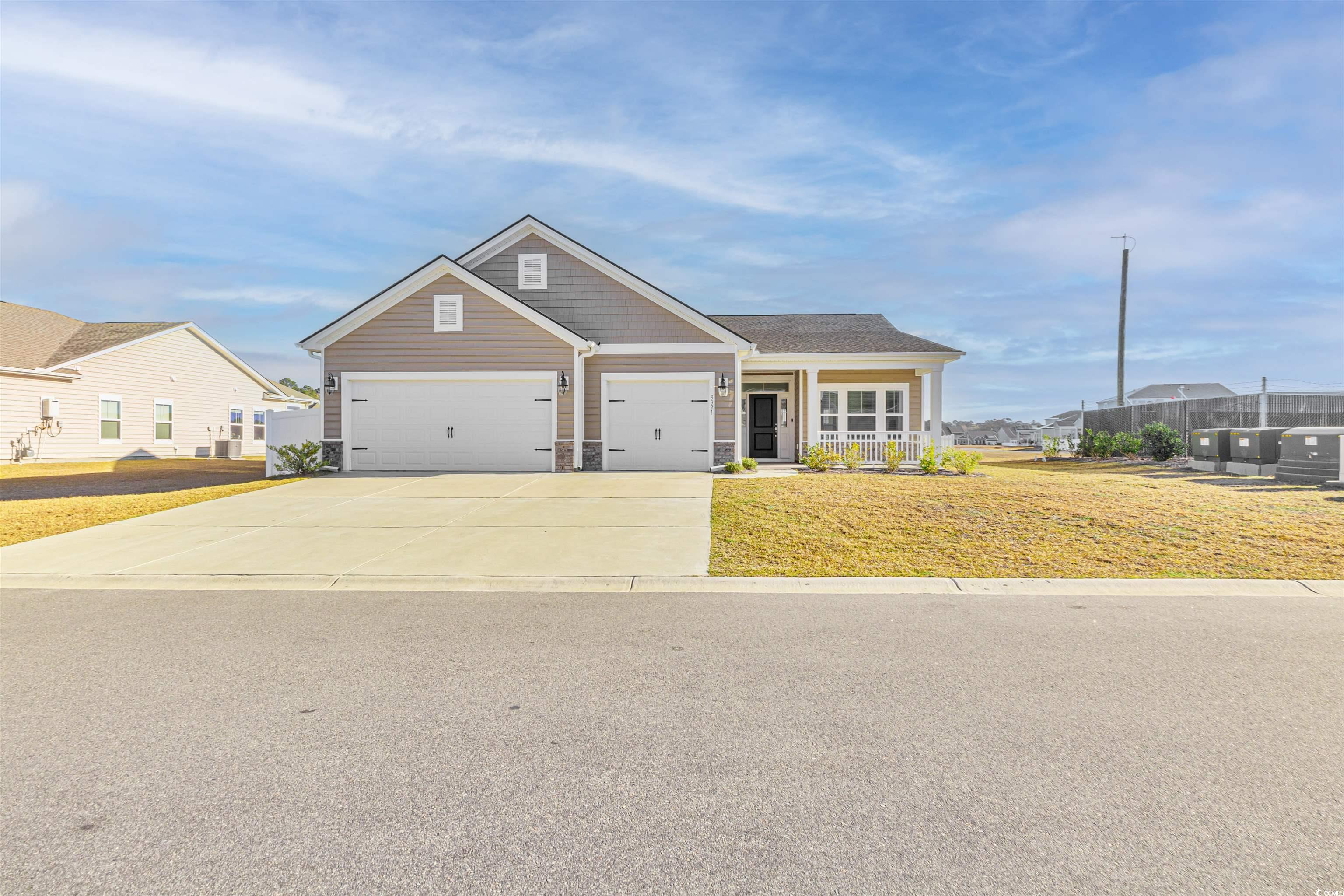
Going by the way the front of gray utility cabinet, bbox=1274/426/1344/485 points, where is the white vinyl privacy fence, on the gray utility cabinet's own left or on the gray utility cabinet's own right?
on the gray utility cabinet's own right

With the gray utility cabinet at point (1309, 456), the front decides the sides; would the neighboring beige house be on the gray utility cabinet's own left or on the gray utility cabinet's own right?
on the gray utility cabinet's own right

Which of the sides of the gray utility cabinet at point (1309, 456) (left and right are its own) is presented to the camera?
front

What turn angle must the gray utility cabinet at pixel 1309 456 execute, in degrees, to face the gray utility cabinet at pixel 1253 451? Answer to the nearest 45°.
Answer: approximately 135° to its right

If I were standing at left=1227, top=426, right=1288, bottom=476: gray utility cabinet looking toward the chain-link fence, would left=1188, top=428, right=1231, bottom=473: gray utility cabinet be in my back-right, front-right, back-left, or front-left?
front-left

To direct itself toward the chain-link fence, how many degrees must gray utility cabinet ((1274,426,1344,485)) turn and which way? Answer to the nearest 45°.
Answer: approximately 180°

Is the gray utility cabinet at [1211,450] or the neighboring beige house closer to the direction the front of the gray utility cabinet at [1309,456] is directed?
the neighboring beige house

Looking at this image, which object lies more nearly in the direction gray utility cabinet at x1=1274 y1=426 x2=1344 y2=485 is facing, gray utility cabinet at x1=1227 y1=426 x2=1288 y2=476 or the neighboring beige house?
the neighboring beige house

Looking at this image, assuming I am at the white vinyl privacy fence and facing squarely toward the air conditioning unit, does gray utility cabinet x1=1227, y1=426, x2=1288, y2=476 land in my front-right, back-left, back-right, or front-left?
back-right

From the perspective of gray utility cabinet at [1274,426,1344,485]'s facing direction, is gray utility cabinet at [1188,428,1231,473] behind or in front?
behind

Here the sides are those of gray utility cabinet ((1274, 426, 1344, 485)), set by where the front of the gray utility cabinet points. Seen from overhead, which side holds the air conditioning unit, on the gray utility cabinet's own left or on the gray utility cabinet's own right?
on the gray utility cabinet's own right

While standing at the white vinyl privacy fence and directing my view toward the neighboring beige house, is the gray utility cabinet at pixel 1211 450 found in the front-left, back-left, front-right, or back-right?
back-right
